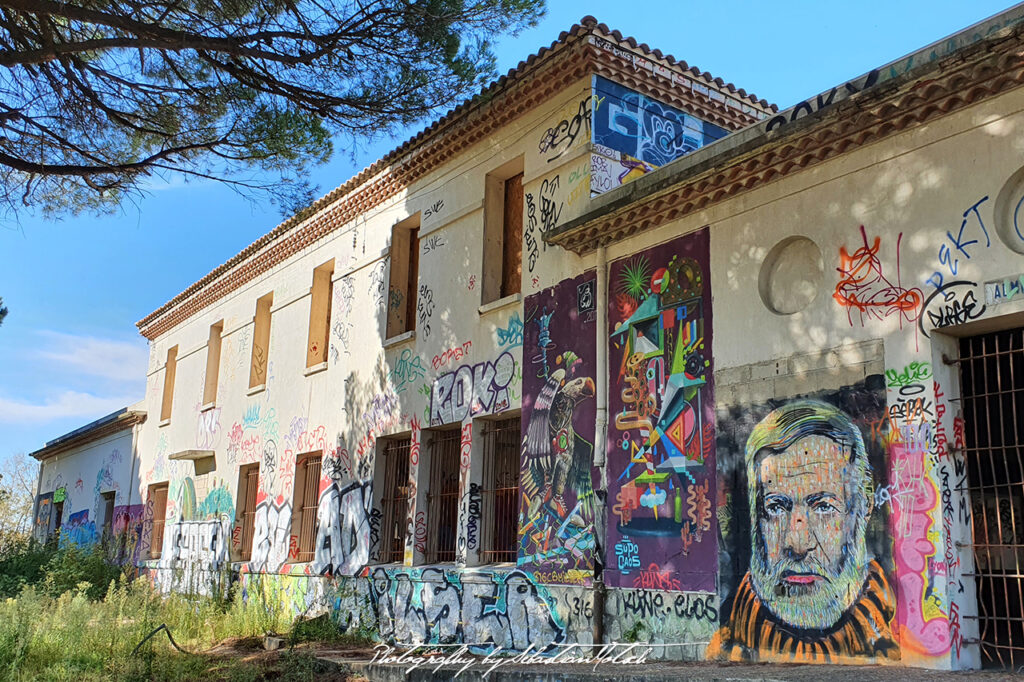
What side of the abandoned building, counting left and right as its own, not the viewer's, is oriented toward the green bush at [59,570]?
right

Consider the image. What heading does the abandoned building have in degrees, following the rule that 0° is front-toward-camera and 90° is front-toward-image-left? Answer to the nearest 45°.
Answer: approximately 45°
